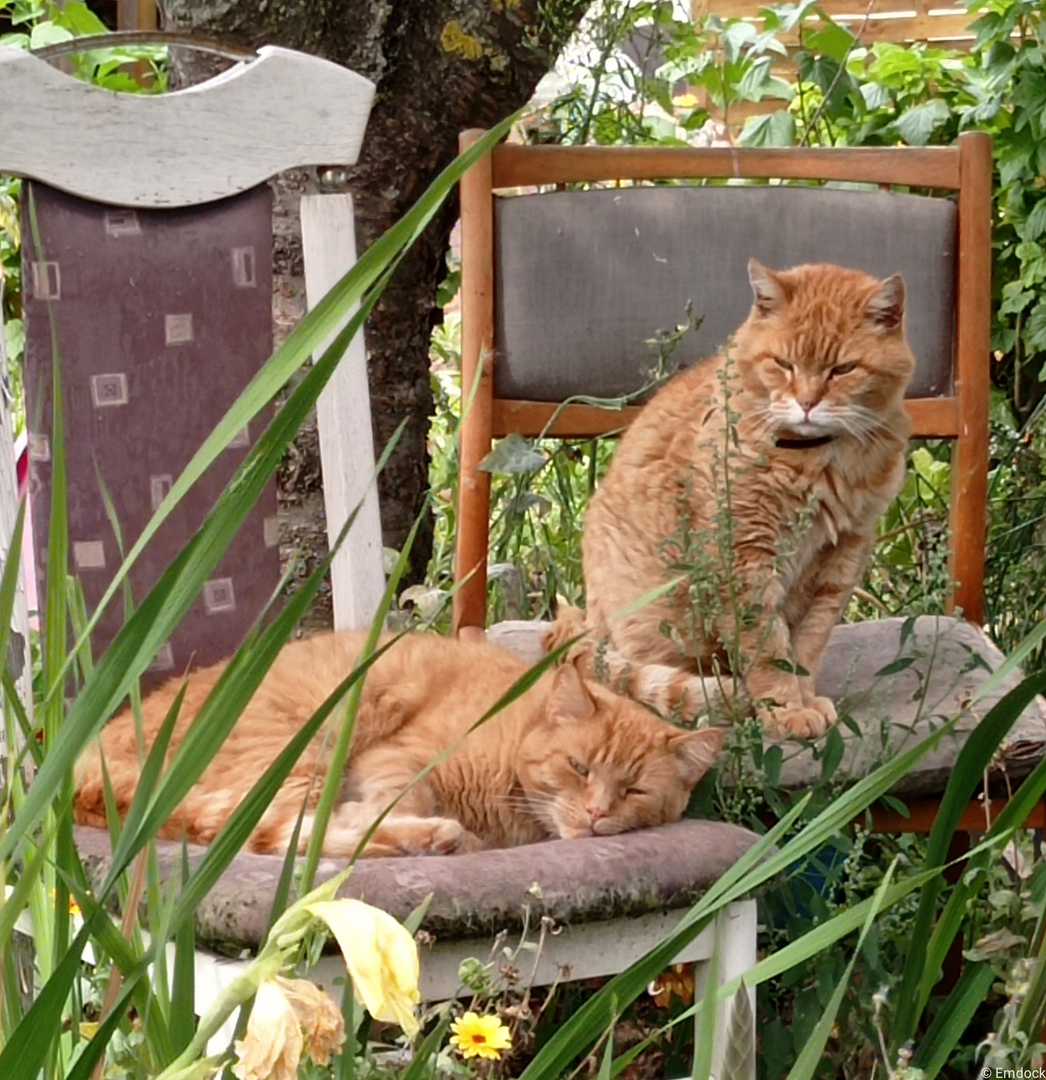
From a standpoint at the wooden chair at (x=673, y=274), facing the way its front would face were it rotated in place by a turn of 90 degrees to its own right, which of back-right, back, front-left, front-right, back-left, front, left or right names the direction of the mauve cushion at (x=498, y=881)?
left

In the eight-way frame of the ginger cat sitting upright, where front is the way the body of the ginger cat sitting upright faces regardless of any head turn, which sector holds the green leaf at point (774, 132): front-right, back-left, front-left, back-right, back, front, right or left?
back-left

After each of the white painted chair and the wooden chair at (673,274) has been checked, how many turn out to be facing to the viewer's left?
0

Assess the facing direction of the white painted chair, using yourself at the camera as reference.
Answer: facing the viewer and to the right of the viewer

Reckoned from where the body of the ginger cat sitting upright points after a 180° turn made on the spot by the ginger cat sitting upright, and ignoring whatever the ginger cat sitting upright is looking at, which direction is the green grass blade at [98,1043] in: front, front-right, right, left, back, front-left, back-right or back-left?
back-left

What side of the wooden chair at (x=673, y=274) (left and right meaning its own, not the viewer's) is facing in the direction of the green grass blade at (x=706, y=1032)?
front

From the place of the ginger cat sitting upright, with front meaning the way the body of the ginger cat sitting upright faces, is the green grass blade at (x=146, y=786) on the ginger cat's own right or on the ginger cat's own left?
on the ginger cat's own right

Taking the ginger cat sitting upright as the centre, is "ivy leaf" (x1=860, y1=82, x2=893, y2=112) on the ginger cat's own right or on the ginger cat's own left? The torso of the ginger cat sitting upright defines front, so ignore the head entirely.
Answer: on the ginger cat's own left

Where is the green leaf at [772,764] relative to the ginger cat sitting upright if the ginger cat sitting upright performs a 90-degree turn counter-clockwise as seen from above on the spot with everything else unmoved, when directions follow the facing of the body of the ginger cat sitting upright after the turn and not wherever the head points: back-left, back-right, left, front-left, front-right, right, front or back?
back-right

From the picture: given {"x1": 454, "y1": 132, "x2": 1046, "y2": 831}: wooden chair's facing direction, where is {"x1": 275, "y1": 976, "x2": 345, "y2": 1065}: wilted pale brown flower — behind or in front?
in front

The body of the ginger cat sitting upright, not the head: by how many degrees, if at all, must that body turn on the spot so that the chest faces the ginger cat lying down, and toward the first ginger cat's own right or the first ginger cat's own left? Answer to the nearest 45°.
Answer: approximately 90° to the first ginger cat's own right

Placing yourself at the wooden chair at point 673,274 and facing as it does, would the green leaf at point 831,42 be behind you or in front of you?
behind

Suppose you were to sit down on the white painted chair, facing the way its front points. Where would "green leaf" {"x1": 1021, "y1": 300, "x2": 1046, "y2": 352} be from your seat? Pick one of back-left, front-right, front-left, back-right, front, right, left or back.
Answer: left

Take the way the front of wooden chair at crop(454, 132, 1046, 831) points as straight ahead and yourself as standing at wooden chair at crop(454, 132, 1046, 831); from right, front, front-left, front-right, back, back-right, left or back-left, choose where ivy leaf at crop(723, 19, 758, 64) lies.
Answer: back

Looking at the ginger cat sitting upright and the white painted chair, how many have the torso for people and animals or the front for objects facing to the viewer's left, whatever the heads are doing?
0

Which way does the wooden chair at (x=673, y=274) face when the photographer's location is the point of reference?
facing the viewer
